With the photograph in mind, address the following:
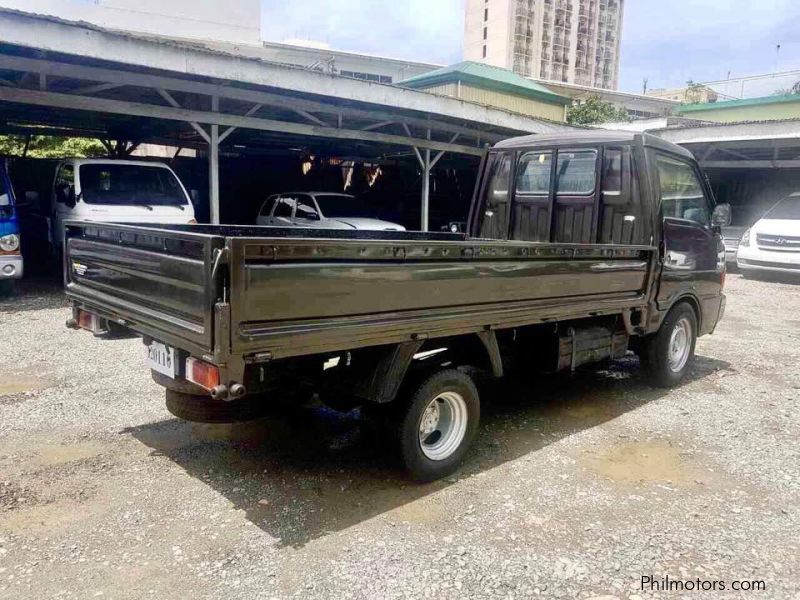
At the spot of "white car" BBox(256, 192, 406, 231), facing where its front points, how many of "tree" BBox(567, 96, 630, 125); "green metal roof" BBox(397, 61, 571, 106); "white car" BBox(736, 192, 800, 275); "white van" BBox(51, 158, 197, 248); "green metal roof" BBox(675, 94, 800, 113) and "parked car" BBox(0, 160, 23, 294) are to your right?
2

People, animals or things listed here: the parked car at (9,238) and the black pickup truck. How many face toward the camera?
1

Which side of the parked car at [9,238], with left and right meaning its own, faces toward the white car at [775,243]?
left

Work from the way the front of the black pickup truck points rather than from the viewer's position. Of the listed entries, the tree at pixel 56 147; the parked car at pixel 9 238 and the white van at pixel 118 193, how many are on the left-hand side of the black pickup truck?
3

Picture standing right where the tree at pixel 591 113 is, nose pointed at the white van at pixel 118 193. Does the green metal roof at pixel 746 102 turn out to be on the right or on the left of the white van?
left

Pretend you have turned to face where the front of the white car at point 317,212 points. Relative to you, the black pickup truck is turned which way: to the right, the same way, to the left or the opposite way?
to the left

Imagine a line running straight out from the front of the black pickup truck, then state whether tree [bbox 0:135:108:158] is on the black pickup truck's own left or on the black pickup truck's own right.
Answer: on the black pickup truck's own left

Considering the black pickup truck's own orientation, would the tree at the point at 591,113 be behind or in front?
in front

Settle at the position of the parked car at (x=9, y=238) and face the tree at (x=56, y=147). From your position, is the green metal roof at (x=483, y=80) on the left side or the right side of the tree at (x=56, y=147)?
right

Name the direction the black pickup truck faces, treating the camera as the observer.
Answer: facing away from the viewer and to the right of the viewer

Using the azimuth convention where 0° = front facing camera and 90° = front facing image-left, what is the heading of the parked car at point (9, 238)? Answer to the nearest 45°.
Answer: approximately 0°

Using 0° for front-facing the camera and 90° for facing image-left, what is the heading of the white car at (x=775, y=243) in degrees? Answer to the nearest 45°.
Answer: approximately 45°

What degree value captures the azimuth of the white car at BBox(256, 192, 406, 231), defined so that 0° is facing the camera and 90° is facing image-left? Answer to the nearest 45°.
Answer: approximately 315°
